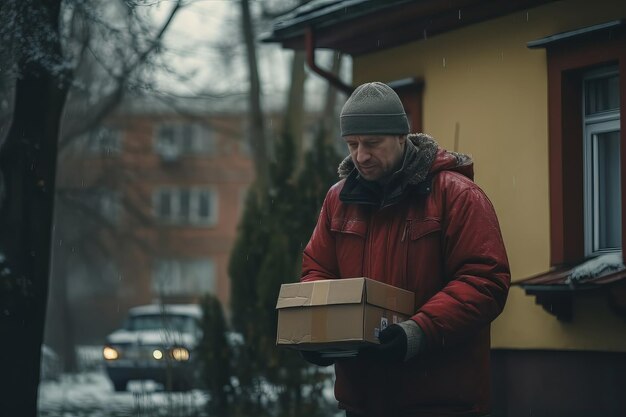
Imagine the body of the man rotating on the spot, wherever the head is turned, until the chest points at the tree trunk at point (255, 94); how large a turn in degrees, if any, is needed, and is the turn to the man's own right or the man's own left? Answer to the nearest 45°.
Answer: approximately 135° to the man's own right

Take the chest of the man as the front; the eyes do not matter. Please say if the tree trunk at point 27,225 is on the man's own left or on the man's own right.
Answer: on the man's own right

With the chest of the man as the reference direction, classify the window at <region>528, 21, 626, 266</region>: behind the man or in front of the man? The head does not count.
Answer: behind

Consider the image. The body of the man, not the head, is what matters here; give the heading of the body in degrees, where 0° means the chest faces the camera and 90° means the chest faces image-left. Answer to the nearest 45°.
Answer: approximately 45°

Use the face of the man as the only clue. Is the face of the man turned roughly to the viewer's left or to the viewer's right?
to the viewer's left
